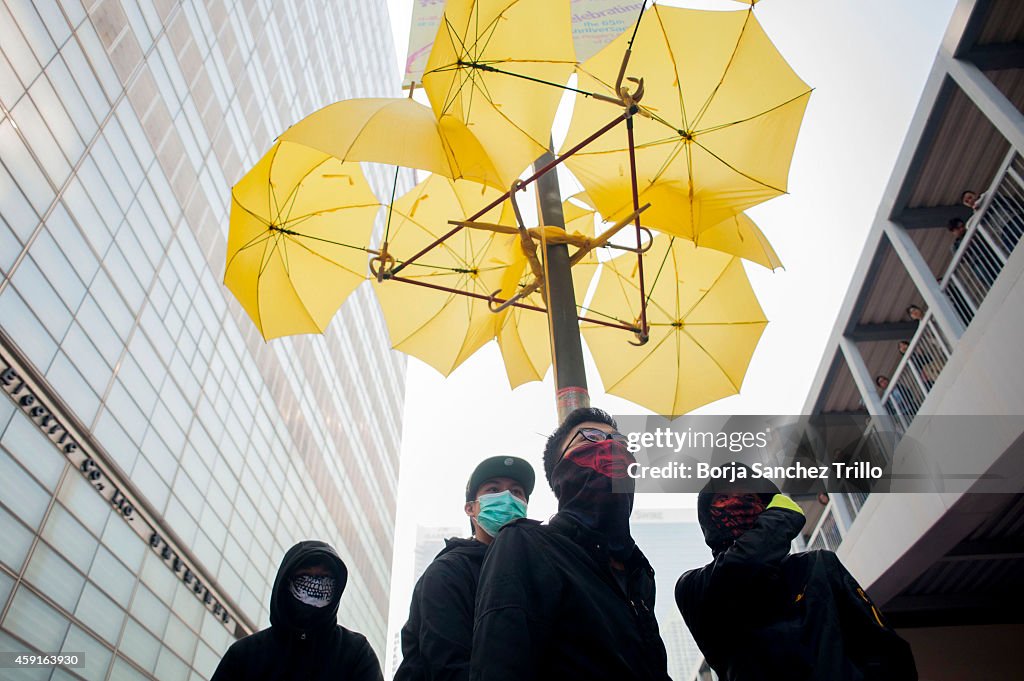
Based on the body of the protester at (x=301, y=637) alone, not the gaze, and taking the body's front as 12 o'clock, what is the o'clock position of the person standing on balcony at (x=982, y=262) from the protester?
The person standing on balcony is roughly at 9 o'clock from the protester.

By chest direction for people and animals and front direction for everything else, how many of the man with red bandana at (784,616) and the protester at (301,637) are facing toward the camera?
2

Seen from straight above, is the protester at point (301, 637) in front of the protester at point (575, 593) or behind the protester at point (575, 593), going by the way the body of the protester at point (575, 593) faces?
behind

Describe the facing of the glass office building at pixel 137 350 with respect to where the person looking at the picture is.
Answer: facing the viewer and to the right of the viewer

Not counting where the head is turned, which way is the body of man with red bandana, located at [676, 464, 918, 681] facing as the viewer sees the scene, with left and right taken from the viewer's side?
facing the viewer

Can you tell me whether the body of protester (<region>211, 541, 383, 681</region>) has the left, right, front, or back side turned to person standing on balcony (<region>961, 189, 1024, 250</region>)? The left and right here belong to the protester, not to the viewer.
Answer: left

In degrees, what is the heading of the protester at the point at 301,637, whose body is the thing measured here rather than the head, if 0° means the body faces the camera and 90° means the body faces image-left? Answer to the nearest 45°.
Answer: approximately 0°

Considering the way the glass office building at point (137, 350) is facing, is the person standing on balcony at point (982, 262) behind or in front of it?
in front
